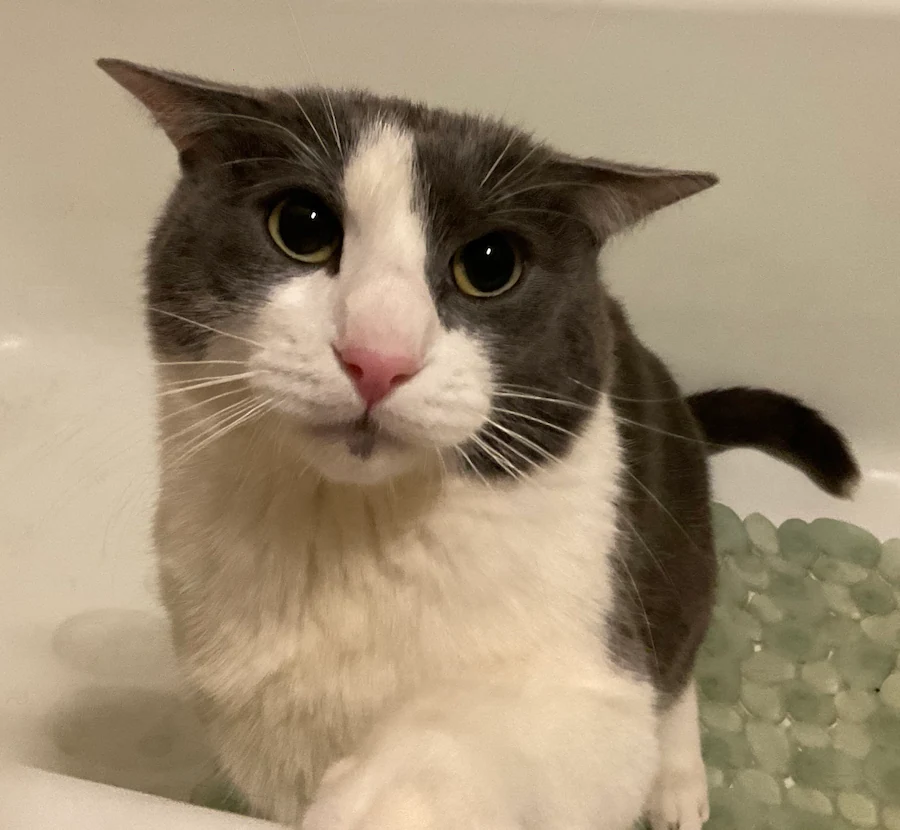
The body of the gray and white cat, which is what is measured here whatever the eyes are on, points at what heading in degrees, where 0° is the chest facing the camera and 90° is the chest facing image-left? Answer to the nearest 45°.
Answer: approximately 0°
